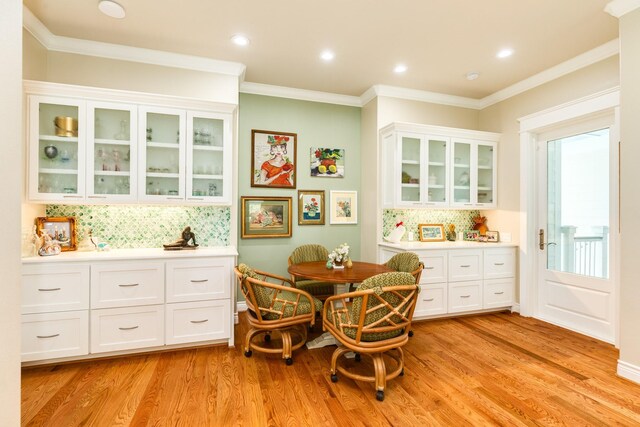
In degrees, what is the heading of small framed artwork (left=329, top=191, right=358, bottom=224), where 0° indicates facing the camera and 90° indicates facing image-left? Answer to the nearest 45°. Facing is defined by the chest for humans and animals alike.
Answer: approximately 0°

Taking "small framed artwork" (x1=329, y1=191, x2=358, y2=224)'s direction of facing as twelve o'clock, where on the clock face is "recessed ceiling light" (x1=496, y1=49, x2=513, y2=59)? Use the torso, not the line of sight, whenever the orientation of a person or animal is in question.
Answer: The recessed ceiling light is roughly at 10 o'clock from the small framed artwork.

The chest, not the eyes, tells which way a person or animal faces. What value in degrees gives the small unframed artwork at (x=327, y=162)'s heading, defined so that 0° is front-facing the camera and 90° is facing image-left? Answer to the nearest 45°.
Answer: approximately 0°

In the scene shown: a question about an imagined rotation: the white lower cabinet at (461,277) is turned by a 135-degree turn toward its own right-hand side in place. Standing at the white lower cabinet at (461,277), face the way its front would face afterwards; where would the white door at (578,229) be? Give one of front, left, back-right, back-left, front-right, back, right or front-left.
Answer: back

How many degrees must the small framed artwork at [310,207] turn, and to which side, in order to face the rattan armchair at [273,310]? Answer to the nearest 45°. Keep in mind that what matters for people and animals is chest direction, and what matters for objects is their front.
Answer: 0° — it already faces it

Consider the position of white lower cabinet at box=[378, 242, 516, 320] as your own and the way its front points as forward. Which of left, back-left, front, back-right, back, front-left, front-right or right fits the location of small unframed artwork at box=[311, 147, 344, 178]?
back-right

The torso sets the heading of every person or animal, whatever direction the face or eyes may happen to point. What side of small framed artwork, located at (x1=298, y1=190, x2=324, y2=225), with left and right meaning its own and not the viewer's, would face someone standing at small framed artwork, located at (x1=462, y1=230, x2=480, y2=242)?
left

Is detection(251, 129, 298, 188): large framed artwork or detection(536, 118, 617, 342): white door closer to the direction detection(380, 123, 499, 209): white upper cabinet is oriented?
the white door

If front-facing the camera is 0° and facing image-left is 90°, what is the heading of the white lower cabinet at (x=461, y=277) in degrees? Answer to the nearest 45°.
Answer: approximately 315°
